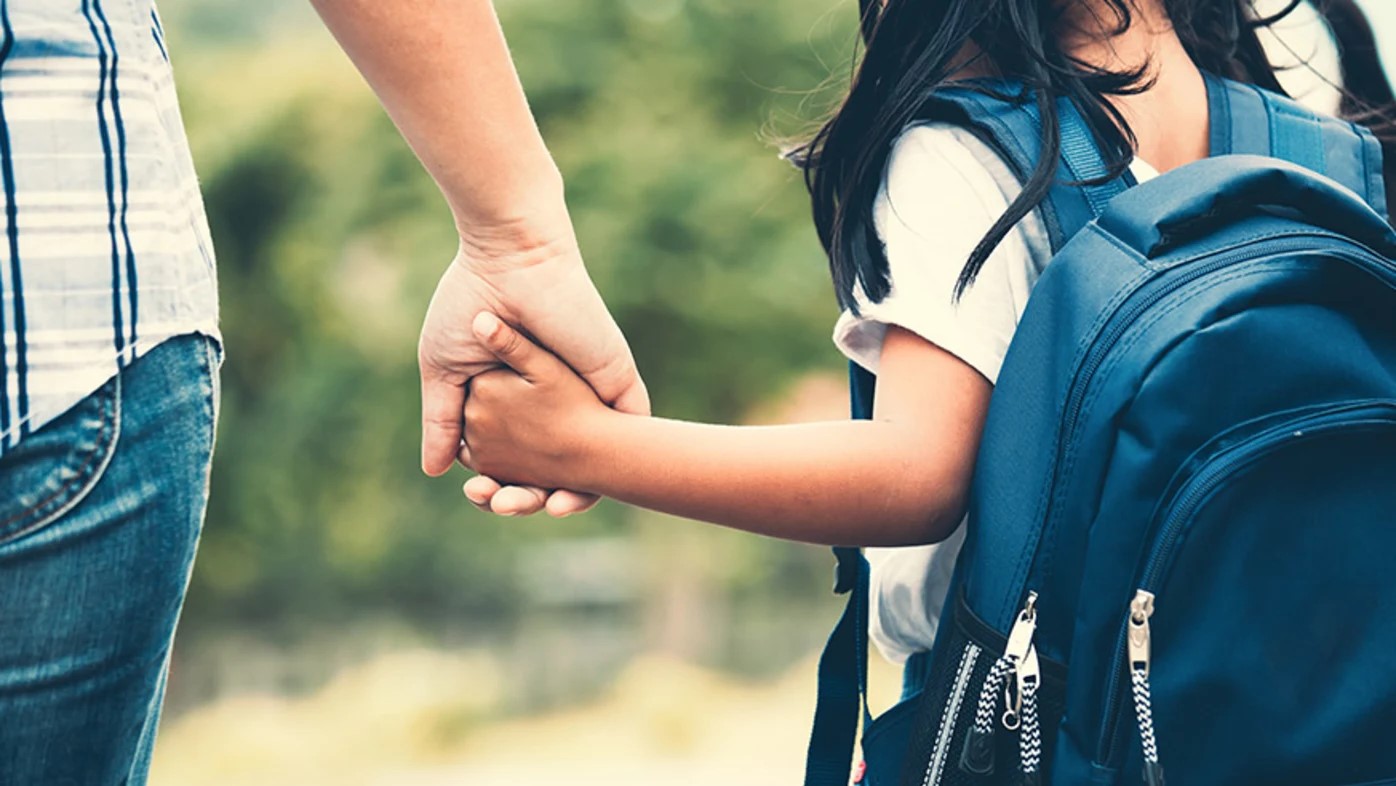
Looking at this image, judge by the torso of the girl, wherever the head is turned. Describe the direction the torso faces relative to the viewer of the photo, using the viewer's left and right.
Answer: facing away from the viewer and to the left of the viewer
